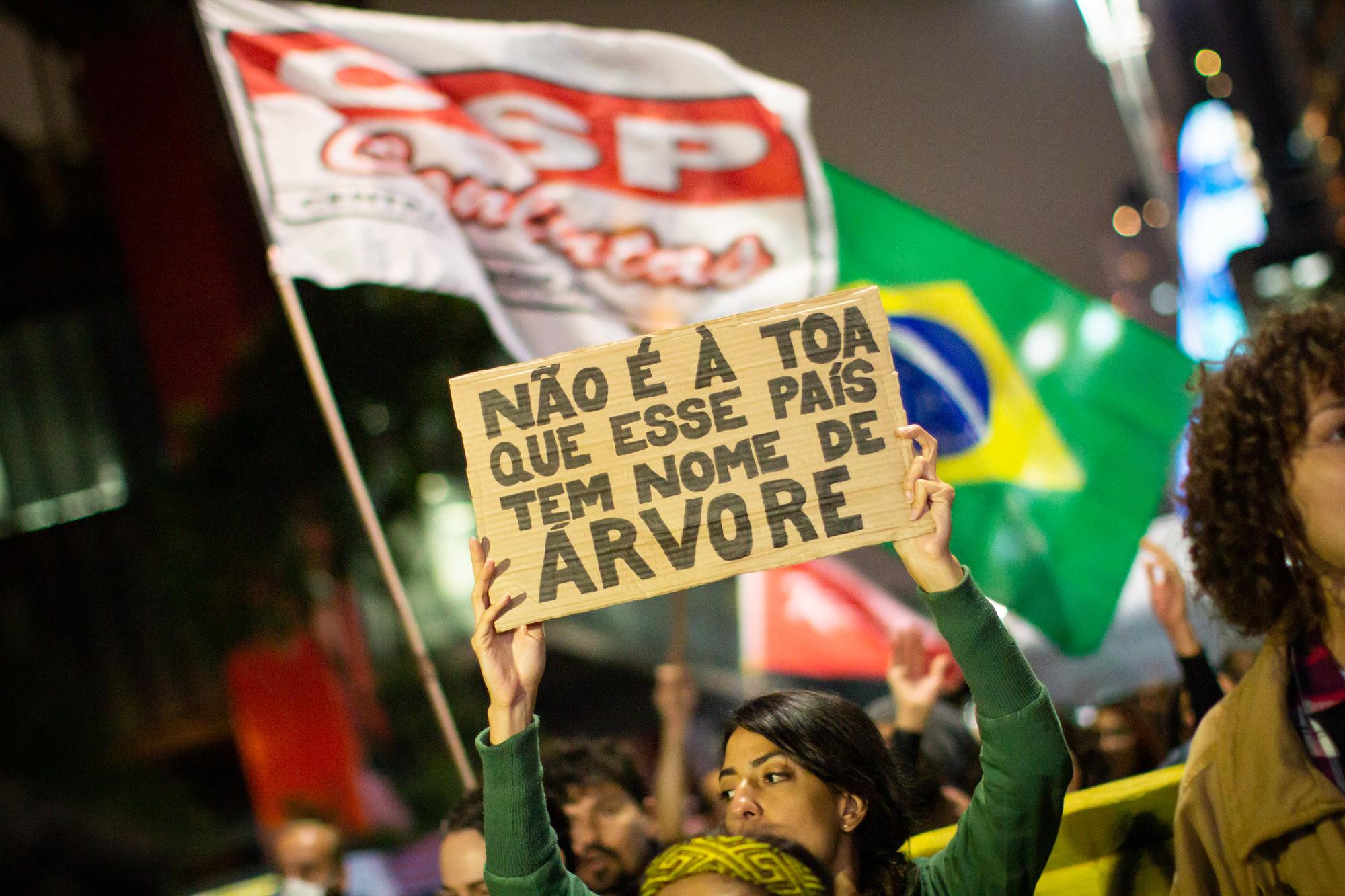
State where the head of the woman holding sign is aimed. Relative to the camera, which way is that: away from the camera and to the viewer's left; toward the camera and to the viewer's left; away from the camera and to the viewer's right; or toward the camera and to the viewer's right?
toward the camera and to the viewer's left

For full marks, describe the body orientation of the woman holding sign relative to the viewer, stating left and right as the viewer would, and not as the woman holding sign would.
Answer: facing the viewer and to the left of the viewer

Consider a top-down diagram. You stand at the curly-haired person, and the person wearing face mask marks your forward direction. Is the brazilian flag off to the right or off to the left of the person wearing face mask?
right

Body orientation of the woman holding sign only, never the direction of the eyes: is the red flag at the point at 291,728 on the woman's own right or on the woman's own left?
on the woman's own right

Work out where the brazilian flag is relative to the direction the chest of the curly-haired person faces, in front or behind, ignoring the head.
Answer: behind

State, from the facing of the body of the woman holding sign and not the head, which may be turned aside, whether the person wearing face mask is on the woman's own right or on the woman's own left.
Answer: on the woman's own right

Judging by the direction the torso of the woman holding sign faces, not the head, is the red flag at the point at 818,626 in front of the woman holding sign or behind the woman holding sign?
behind

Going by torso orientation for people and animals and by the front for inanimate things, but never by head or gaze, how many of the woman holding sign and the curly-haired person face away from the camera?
0
